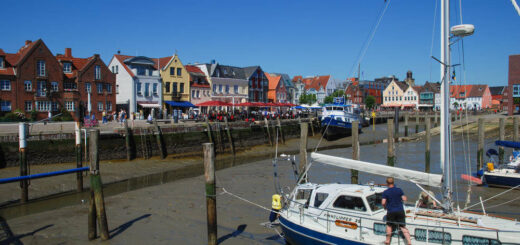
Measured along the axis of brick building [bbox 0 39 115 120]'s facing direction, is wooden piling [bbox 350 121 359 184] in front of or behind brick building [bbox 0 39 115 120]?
in front

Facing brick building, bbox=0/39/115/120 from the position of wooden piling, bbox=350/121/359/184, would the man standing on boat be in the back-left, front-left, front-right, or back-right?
back-left

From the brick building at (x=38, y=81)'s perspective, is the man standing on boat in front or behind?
in front

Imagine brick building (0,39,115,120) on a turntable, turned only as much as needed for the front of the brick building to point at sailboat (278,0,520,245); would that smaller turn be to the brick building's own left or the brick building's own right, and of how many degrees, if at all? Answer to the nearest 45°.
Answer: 0° — it already faces it

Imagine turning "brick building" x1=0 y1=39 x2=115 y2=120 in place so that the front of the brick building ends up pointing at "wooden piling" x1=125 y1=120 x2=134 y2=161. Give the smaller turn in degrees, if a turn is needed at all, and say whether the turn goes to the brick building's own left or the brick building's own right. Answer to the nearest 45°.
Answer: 0° — it already faces it

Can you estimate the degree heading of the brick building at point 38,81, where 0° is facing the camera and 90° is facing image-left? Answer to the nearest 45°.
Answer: approximately 0°

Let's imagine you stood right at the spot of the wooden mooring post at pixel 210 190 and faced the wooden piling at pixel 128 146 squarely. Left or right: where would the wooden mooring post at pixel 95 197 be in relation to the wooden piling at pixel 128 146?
left

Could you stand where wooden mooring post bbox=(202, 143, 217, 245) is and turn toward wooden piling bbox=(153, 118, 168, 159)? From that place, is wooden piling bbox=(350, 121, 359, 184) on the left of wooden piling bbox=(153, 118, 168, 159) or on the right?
right

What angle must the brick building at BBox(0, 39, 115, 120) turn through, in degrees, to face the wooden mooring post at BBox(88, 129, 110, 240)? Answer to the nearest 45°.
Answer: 0° — it already faces it

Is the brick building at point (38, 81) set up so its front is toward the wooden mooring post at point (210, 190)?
yes
